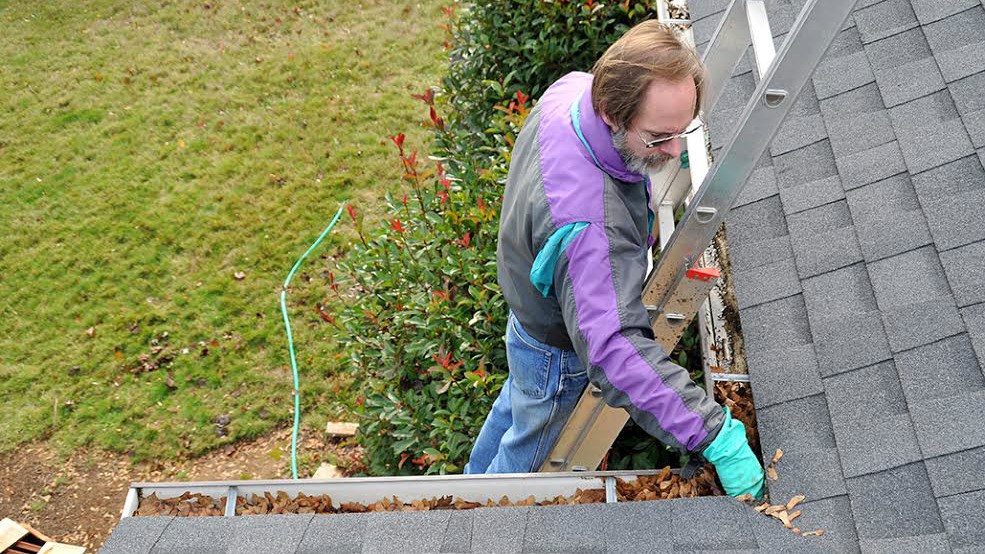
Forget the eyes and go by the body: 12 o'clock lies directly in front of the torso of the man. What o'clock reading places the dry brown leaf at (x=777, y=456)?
The dry brown leaf is roughly at 2 o'clock from the man.

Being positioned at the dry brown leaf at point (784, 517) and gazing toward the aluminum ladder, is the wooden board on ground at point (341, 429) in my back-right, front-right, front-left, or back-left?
front-left

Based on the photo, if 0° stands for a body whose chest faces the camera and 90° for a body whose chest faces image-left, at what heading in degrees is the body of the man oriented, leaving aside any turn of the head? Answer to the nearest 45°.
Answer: approximately 270°

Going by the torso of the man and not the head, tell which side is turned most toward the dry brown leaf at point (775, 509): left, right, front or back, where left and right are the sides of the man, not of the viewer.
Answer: right

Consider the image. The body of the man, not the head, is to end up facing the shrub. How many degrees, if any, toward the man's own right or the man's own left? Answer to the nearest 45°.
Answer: approximately 135° to the man's own left

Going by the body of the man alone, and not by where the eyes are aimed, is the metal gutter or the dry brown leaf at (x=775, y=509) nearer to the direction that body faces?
the dry brown leaf

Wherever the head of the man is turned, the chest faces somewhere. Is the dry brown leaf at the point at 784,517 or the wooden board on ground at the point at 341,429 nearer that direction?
the dry brown leaf

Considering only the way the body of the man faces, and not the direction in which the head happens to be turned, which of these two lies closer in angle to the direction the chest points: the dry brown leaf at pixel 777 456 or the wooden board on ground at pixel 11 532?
the dry brown leaf

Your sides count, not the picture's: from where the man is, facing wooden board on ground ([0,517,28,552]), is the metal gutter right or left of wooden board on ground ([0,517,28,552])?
left

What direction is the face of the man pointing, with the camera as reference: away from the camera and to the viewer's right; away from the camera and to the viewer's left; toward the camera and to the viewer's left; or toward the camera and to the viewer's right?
toward the camera and to the viewer's right
